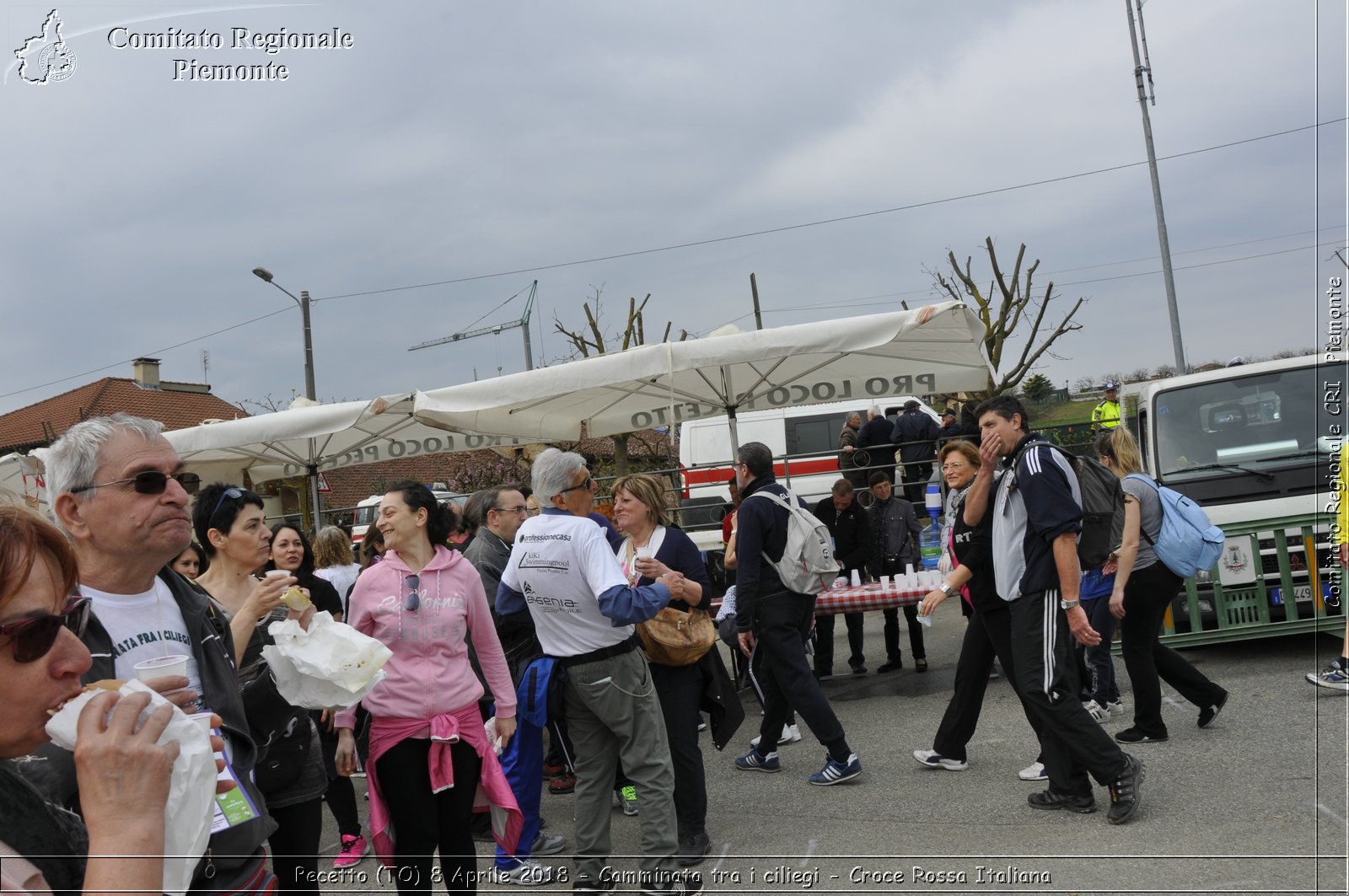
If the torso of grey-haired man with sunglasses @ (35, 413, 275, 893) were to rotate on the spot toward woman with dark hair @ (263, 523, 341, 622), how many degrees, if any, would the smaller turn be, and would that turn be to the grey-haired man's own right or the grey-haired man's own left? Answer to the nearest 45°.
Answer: approximately 135° to the grey-haired man's own left

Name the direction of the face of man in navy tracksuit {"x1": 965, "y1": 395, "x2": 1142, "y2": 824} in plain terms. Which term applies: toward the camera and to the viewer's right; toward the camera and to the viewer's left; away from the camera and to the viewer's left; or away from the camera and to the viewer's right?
toward the camera and to the viewer's left

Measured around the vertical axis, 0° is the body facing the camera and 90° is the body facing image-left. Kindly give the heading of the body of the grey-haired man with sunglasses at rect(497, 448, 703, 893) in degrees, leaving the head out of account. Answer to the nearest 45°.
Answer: approximately 225°

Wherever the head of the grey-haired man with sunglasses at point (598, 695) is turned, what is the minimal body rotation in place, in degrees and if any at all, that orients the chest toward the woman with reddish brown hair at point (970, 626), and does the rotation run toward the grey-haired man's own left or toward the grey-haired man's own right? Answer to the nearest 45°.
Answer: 0° — they already face them

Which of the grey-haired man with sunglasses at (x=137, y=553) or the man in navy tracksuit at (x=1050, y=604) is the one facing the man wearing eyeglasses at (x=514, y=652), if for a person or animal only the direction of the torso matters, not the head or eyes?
the man in navy tracksuit

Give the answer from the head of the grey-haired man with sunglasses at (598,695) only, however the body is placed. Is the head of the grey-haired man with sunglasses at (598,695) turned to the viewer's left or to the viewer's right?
to the viewer's right

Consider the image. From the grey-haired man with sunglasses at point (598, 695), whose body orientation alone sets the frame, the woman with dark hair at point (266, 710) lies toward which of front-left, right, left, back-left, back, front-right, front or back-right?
back
